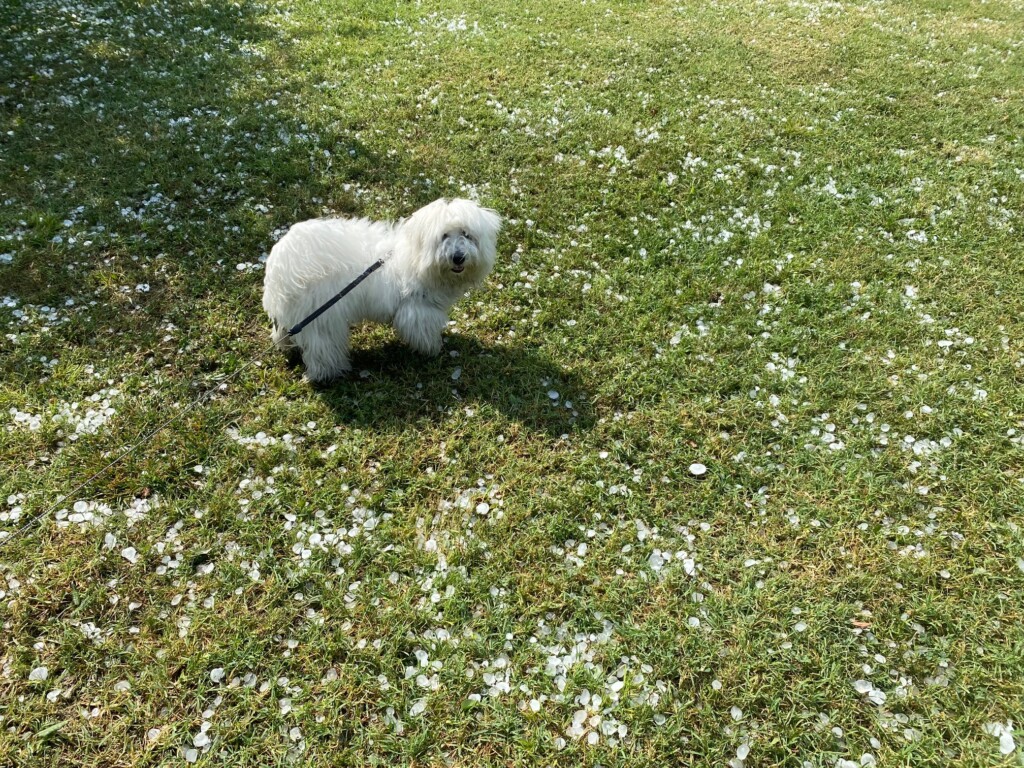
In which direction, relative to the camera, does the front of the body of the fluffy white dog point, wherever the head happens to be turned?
to the viewer's right
